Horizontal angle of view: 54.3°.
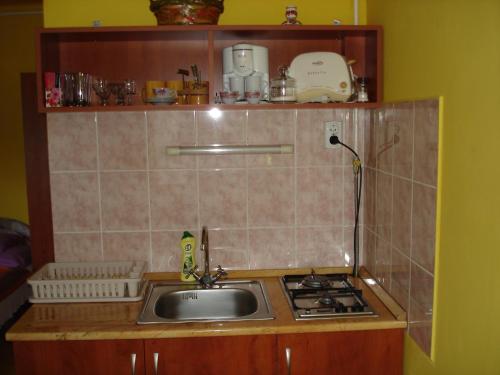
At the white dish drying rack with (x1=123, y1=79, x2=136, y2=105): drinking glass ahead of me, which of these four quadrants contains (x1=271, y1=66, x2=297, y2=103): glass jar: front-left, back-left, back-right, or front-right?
front-right

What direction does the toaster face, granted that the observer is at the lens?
facing the viewer

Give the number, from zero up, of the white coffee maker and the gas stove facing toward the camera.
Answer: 2

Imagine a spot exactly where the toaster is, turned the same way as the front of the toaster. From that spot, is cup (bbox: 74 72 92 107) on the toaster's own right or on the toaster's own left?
on the toaster's own right

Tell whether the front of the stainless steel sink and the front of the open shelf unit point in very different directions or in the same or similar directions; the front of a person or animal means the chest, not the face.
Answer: same or similar directions

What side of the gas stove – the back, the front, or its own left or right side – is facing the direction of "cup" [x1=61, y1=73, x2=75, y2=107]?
right

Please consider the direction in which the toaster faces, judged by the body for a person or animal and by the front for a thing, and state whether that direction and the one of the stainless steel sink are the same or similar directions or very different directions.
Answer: same or similar directions

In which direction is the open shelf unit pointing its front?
toward the camera

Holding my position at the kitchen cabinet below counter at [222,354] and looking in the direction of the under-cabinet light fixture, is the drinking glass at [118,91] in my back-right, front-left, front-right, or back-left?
front-left

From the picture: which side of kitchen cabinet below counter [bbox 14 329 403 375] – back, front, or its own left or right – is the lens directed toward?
front

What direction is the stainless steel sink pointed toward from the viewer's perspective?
toward the camera
